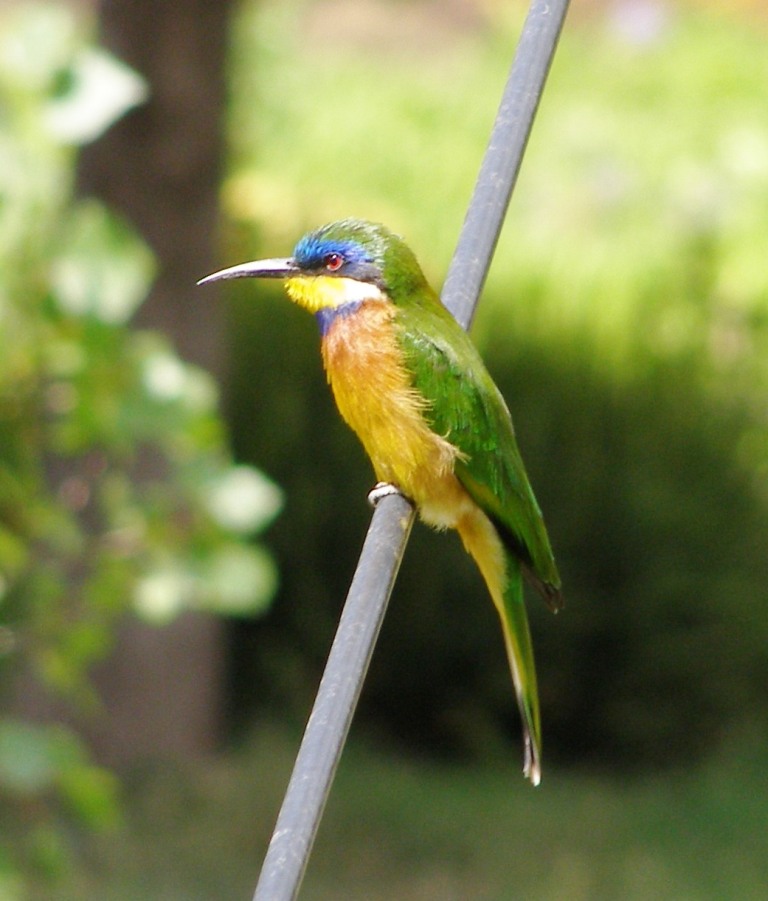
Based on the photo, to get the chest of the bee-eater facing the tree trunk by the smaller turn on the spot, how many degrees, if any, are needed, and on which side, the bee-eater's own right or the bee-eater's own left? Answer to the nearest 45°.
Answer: approximately 90° to the bee-eater's own right

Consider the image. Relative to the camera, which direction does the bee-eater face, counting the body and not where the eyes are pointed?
to the viewer's left
